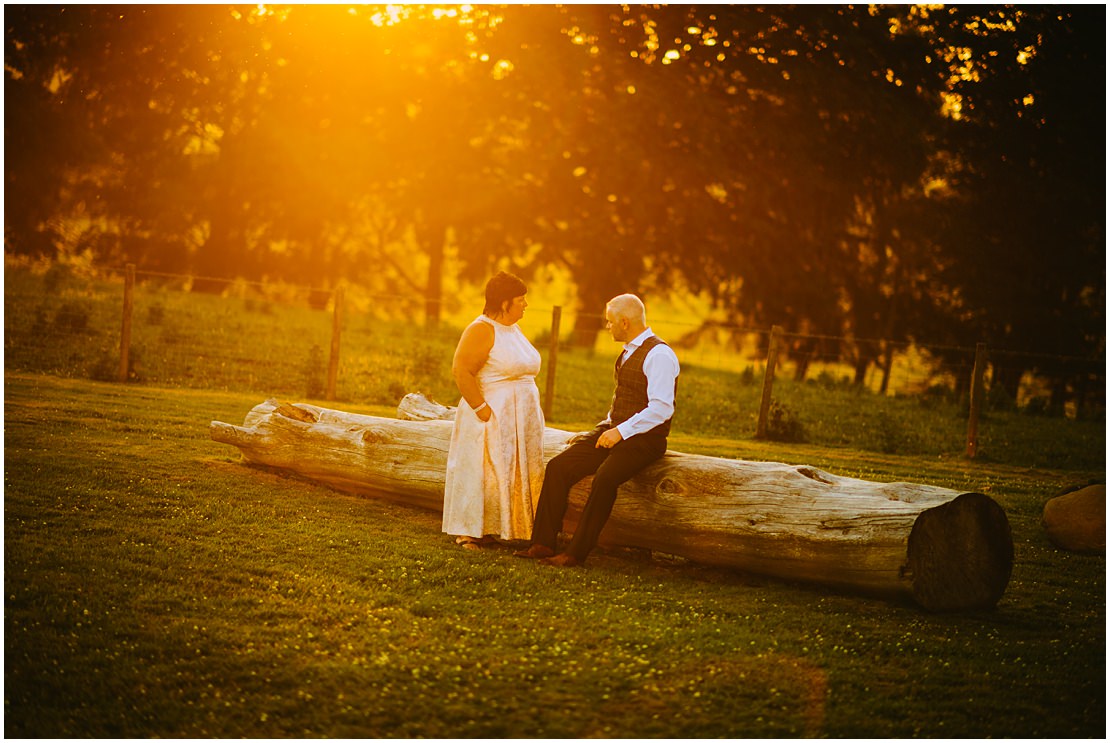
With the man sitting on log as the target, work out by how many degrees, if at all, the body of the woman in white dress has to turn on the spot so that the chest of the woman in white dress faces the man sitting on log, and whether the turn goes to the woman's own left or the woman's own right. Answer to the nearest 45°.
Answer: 0° — they already face them

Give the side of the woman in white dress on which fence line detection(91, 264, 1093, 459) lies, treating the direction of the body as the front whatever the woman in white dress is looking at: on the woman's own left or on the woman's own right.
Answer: on the woman's own left

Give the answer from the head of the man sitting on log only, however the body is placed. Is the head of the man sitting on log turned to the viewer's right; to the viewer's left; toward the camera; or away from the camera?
to the viewer's left

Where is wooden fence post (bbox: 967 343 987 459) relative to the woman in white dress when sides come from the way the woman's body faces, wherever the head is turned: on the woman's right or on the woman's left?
on the woman's left

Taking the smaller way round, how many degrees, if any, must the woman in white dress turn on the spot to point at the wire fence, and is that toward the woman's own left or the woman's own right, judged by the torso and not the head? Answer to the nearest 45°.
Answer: approximately 135° to the woman's own left

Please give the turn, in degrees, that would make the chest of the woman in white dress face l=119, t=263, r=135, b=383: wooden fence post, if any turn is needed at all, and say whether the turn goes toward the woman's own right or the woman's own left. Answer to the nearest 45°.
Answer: approximately 180°

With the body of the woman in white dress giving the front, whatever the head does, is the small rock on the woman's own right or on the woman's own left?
on the woman's own left

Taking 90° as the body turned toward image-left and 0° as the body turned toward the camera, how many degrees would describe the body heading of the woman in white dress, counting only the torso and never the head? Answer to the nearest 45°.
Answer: approximately 315°

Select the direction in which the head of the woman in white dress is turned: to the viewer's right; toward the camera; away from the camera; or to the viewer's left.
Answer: to the viewer's right
